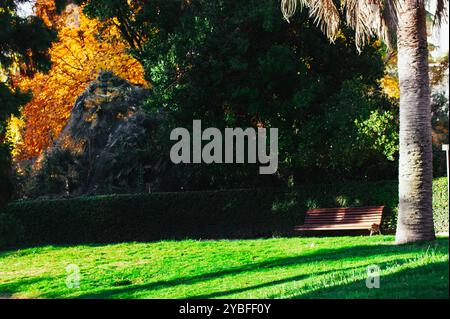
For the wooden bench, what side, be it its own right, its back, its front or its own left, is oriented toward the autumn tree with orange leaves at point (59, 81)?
right

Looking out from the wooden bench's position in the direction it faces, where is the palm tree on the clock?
The palm tree is roughly at 10 o'clock from the wooden bench.

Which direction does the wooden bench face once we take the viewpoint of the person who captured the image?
facing the viewer and to the left of the viewer

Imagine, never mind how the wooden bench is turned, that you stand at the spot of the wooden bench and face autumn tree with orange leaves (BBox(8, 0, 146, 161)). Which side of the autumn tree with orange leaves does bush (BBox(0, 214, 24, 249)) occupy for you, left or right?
left

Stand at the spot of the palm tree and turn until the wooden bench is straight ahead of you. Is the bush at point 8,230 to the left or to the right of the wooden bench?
left

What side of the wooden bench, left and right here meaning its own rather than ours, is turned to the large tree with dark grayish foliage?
right

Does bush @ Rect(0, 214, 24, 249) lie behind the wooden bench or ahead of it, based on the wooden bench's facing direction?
ahead
